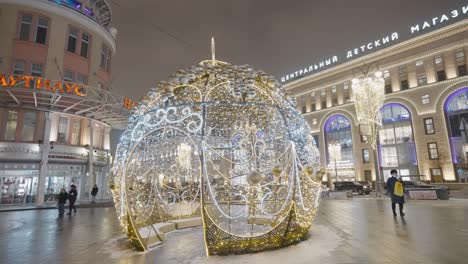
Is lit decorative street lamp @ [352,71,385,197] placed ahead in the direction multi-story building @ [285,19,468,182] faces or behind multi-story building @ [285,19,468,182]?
ahead

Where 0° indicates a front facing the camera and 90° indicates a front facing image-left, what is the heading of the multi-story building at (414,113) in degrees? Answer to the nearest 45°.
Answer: approximately 45°
